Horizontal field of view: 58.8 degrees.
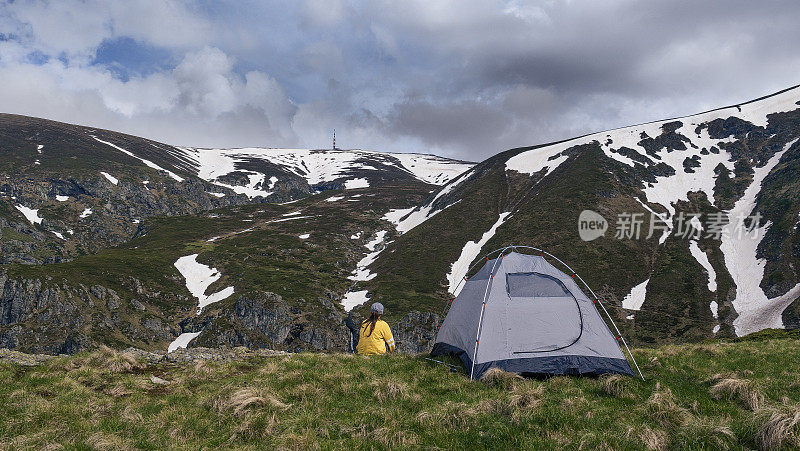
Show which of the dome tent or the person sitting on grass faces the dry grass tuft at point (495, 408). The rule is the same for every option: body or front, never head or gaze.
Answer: the dome tent

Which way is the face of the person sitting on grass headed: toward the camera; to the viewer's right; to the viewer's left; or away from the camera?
away from the camera

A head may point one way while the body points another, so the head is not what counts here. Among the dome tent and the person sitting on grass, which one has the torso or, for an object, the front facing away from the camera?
the person sitting on grass

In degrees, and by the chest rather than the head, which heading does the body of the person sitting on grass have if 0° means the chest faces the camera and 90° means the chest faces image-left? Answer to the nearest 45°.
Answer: approximately 180°

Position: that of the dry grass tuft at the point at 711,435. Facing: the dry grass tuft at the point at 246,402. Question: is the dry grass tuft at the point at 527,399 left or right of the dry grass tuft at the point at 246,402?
right

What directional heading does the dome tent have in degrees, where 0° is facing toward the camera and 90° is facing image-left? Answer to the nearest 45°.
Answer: approximately 0°

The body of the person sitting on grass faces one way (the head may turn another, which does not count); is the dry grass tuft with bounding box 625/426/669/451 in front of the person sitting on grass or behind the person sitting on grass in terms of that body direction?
behind

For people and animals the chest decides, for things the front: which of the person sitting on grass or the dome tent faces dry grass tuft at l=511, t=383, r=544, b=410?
the dome tent

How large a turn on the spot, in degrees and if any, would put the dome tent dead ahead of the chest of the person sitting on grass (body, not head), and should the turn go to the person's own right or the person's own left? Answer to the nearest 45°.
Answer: approximately 135° to the person's own right

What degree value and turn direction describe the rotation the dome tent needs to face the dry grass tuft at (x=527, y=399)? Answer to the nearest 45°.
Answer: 0° — it already faces it

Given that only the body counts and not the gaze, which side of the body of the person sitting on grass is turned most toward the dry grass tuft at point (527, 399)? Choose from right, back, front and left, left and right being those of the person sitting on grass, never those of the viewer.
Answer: back

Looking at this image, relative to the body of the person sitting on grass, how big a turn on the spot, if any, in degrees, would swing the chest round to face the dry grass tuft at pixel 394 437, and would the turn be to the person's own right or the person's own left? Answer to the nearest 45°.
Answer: approximately 180°

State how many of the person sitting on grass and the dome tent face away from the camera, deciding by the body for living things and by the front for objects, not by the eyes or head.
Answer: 1

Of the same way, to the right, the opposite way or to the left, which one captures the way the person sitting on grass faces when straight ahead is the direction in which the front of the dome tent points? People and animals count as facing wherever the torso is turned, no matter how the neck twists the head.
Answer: the opposite way
